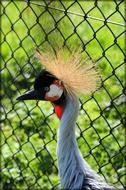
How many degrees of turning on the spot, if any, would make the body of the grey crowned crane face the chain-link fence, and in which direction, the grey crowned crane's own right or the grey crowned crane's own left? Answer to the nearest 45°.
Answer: approximately 90° to the grey crowned crane's own right

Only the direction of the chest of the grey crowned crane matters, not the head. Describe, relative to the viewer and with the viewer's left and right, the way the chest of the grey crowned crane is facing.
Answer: facing to the left of the viewer
